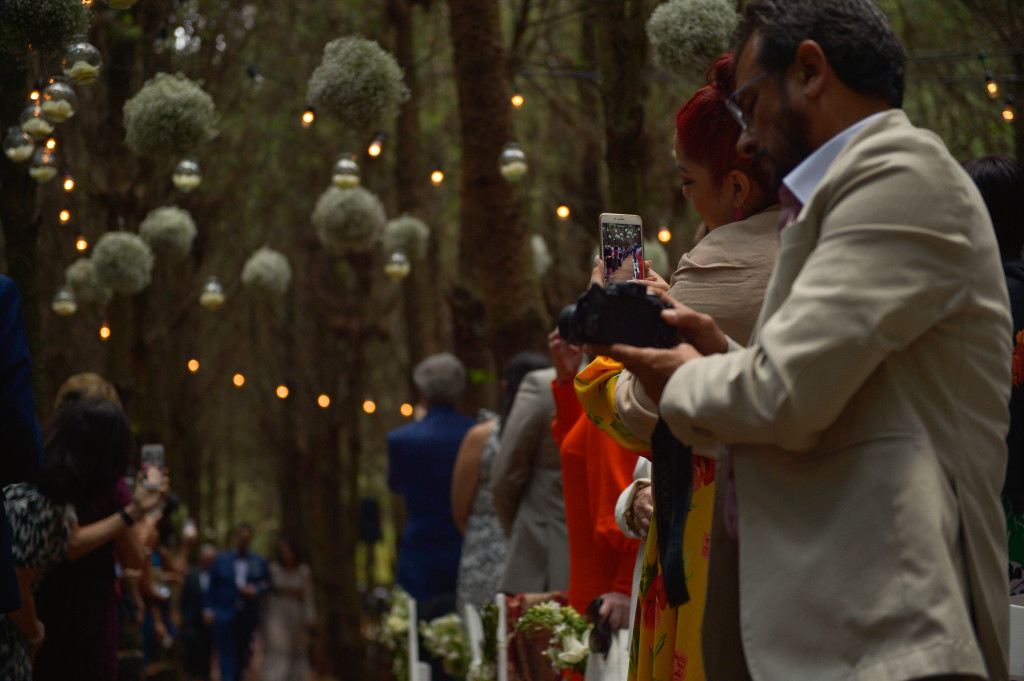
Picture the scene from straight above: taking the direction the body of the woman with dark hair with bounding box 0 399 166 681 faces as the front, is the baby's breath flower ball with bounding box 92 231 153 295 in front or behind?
in front

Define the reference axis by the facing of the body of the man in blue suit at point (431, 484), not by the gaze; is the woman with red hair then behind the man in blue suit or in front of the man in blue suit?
behind

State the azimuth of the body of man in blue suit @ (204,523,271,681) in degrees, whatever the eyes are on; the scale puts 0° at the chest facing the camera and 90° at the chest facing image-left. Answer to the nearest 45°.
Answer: approximately 0°

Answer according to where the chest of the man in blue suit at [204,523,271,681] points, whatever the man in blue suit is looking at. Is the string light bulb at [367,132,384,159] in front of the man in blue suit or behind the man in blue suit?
in front

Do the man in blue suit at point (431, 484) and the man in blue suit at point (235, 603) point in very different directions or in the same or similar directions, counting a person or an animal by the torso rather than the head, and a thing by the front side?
very different directions

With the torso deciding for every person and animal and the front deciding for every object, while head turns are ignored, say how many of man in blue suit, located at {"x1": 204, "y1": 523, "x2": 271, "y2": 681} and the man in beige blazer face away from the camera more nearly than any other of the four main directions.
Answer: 0

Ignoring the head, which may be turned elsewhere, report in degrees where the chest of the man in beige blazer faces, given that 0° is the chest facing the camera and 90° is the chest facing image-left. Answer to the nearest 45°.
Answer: approximately 90°

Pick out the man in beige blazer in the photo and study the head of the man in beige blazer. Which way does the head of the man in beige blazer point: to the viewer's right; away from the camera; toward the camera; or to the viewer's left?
to the viewer's left

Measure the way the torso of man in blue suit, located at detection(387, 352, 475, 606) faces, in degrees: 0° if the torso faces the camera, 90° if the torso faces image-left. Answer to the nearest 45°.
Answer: approximately 180°

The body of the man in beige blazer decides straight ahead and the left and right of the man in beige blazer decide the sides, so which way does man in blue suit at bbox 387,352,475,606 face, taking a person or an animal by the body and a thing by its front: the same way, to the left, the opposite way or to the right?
to the right

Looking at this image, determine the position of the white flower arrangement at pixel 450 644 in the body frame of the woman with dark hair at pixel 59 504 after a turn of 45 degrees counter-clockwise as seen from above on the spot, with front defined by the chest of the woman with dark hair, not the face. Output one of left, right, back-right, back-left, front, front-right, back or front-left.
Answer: front-right

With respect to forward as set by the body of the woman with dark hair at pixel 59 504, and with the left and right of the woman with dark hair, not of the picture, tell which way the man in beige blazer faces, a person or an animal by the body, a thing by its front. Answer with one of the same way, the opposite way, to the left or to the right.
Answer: to the left

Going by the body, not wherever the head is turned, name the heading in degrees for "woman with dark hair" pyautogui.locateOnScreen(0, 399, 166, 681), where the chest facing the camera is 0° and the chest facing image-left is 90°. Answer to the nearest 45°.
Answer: approximately 225°

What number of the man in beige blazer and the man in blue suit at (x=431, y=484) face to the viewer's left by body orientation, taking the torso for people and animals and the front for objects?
1
